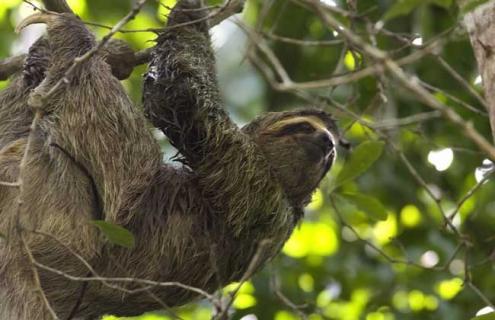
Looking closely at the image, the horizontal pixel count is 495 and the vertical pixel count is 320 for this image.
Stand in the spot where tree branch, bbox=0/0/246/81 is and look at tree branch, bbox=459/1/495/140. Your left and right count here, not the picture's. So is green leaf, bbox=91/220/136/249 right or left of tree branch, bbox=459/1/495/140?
right

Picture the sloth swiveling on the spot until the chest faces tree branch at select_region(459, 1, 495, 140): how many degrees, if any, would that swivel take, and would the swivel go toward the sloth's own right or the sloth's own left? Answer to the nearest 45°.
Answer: approximately 45° to the sloth's own right
